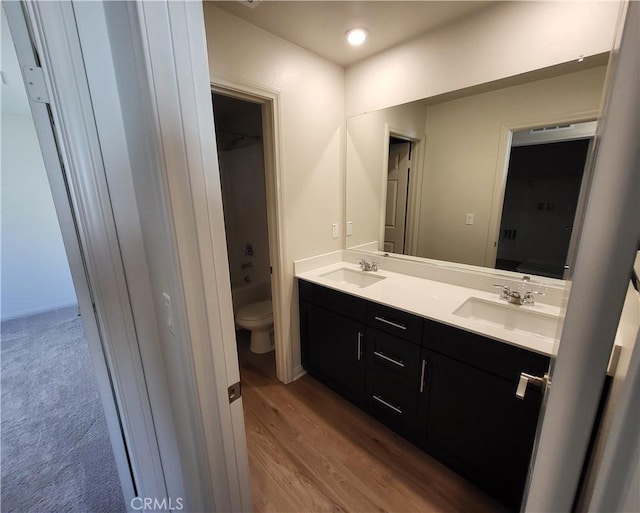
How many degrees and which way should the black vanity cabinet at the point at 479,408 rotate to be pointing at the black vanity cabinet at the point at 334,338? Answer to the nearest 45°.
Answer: approximately 45° to its right

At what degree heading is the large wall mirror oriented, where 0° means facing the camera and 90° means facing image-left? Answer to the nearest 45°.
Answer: approximately 45°

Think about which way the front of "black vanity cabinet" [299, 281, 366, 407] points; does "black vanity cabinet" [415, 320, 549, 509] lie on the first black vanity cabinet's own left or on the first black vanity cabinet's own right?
on the first black vanity cabinet's own left

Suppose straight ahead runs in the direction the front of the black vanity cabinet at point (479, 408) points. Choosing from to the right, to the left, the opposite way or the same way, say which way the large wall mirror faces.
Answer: the same way

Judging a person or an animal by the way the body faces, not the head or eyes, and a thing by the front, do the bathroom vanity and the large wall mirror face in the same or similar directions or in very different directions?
same or similar directions

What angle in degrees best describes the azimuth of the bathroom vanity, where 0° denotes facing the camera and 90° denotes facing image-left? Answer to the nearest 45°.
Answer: approximately 45°
